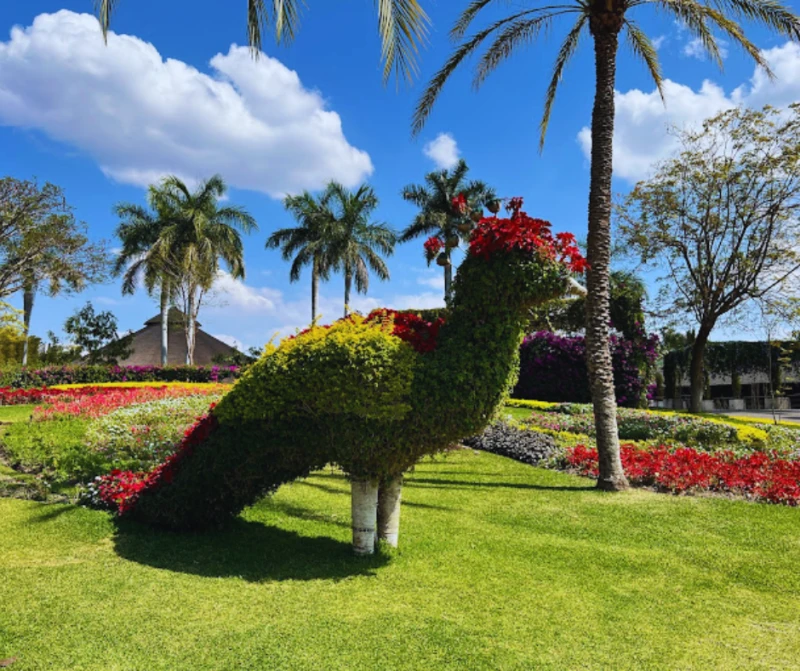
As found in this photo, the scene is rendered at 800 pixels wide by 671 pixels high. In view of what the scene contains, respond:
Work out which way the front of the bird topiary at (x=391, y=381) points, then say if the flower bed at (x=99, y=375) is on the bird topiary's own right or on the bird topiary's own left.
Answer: on the bird topiary's own left

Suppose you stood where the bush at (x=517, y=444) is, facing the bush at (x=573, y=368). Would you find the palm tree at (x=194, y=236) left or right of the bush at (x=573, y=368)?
left

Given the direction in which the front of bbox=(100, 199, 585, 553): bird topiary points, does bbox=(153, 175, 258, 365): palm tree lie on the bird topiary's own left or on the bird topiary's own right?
on the bird topiary's own left

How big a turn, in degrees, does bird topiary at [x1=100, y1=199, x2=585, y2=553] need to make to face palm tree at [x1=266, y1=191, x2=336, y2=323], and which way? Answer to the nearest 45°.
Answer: approximately 90° to its left

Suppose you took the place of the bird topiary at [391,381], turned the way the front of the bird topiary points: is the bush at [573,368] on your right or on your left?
on your left

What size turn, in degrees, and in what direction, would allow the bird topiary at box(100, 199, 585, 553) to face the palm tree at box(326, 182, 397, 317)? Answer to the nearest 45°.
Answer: approximately 90° to its left

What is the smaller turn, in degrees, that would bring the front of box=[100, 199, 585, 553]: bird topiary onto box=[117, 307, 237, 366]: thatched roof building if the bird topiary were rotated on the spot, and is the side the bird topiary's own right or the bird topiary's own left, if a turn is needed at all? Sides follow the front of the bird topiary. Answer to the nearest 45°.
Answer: approximately 90° to the bird topiary's own left

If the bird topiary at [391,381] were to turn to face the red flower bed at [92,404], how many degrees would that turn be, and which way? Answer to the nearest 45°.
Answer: approximately 135° to its left

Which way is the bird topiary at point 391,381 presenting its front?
to the viewer's right

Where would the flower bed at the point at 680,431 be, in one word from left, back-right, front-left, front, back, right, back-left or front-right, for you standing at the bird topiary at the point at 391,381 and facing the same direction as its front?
front-left

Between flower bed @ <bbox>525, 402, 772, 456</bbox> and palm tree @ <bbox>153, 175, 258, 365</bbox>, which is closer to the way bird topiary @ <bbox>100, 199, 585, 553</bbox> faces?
the flower bed
